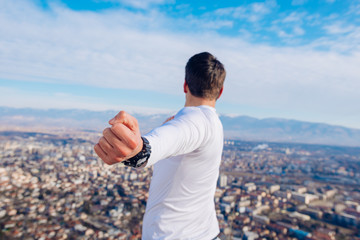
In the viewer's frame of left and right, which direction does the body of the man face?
facing away from the viewer and to the left of the viewer
